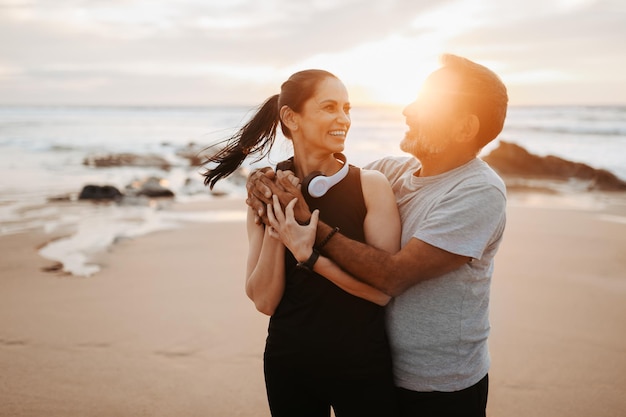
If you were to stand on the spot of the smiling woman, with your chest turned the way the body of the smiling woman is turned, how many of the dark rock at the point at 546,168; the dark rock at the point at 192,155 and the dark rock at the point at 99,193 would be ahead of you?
0

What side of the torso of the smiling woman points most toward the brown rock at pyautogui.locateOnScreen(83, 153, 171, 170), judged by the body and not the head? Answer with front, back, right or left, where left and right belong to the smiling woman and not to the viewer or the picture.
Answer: back

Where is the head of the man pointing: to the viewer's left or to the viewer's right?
to the viewer's left

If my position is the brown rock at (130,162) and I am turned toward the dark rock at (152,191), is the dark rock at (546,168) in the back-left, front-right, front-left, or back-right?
front-left

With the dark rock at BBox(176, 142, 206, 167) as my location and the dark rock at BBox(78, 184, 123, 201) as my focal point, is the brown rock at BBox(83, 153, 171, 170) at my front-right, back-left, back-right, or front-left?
front-right

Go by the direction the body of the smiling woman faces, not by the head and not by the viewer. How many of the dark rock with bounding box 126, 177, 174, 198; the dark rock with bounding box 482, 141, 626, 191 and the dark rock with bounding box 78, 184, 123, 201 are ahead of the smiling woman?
0

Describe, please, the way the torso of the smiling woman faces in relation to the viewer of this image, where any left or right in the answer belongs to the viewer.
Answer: facing the viewer

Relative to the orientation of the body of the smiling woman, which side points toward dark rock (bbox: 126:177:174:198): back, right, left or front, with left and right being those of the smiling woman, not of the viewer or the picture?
back

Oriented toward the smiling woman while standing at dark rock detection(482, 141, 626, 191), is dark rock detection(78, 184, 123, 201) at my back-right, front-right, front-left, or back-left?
front-right

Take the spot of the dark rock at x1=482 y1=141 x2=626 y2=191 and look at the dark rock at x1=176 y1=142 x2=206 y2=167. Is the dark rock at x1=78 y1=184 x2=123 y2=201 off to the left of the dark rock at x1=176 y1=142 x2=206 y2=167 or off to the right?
left

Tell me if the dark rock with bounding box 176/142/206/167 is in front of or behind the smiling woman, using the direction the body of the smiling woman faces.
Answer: behind

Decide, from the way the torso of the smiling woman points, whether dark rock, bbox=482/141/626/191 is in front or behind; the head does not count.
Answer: behind

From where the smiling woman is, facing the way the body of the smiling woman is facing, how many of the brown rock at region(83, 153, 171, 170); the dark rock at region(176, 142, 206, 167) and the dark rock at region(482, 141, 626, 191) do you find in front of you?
0

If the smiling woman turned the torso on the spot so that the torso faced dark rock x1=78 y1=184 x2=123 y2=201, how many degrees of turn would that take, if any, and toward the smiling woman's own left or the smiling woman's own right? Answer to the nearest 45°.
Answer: approximately 135° to the smiling woman's own right

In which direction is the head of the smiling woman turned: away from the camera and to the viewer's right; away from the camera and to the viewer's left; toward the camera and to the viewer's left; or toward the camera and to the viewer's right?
toward the camera and to the viewer's right
